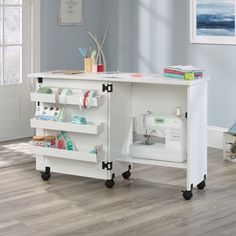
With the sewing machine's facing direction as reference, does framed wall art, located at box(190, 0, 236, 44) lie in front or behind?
behind

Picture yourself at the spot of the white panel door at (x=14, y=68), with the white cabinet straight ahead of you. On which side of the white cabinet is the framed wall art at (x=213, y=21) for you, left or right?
left

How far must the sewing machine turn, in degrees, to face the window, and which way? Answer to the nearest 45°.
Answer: approximately 135° to its right

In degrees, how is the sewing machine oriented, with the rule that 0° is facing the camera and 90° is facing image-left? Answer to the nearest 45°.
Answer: approximately 0°

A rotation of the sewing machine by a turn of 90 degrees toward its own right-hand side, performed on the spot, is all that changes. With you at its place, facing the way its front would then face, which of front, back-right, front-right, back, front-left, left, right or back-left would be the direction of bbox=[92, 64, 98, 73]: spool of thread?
front-right

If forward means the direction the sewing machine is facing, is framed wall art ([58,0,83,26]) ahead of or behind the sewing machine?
behind

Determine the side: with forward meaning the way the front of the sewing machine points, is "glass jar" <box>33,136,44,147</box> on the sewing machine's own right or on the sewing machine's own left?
on the sewing machine's own right

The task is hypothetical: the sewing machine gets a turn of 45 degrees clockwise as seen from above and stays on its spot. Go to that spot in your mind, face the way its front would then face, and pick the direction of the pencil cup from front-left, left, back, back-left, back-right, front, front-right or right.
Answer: right

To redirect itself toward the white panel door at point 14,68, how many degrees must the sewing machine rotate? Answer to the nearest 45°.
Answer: approximately 135° to its right
